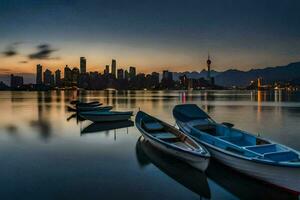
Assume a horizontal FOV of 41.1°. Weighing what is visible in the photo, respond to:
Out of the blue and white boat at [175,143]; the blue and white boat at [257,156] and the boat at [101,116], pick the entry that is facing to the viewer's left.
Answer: the boat

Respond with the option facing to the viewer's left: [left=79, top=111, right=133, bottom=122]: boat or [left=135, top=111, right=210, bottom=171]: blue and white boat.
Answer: the boat

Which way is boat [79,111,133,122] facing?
to the viewer's left

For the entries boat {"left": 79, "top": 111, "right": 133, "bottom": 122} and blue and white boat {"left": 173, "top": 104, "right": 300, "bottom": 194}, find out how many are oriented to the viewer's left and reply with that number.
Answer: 1

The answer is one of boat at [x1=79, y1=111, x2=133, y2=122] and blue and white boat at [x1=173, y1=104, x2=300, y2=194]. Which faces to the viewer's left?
the boat
